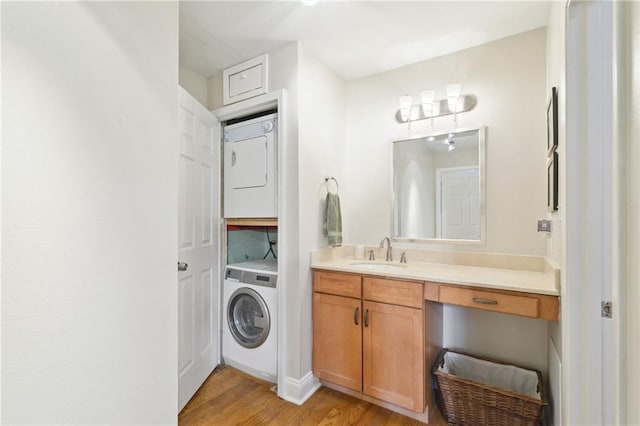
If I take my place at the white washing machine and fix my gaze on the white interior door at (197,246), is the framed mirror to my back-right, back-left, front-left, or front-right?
back-left

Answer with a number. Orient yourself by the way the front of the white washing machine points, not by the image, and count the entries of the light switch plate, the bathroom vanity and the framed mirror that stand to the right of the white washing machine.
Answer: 0

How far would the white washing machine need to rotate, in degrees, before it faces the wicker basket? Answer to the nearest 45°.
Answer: approximately 90° to its left

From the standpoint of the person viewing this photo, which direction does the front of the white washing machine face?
facing the viewer and to the left of the viewer

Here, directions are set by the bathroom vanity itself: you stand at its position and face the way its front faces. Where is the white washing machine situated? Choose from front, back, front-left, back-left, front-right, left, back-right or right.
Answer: front-right

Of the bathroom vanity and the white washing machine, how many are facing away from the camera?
0

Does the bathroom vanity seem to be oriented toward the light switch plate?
no
